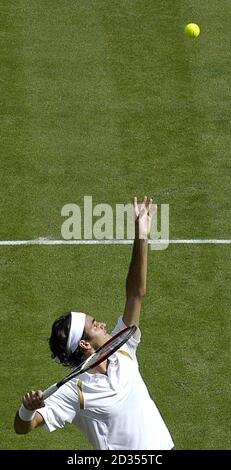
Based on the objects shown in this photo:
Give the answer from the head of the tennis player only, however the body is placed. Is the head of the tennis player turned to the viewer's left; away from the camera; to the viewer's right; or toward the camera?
to the viewer's right

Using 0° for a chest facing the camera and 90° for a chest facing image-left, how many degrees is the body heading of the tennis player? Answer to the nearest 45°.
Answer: approximately 315°

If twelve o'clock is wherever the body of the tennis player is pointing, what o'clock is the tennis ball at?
The tennis ball is roughly at 10 o'clock from the tennis player.
